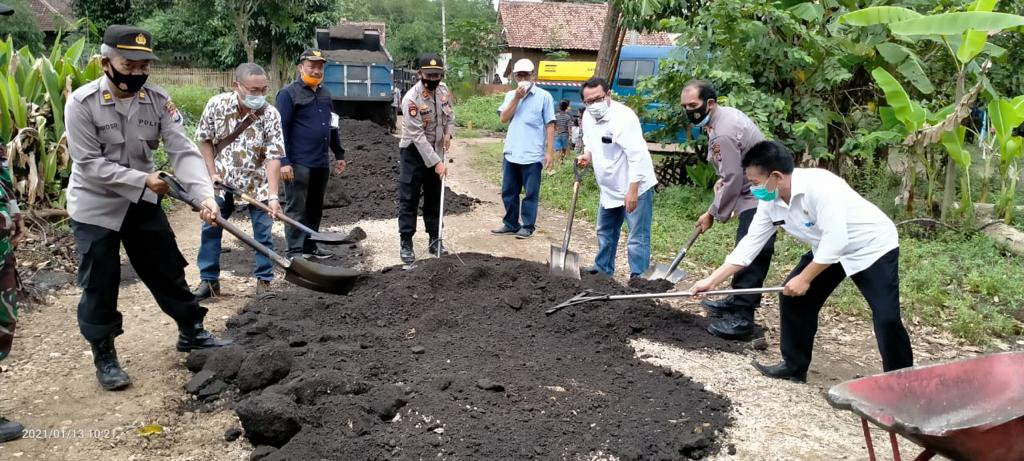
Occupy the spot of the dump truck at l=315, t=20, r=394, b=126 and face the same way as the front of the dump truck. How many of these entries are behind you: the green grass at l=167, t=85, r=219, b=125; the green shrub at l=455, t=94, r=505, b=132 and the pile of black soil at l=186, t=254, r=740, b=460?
1

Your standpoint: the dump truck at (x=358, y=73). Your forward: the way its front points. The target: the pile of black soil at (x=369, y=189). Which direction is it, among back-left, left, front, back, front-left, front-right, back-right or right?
back

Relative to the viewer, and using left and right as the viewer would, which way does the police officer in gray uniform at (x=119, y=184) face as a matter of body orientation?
facing the viewer and to the right of the viewer

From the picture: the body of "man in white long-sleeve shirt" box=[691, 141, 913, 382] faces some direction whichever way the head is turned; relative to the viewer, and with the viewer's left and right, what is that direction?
facing to the left of the viewer

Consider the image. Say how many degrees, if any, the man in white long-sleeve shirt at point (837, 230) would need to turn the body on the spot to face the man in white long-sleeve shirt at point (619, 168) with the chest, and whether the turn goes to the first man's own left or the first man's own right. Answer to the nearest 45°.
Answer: approximately 45° to the first man's own right

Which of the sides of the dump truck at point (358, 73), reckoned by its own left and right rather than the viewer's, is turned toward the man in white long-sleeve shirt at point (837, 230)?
back

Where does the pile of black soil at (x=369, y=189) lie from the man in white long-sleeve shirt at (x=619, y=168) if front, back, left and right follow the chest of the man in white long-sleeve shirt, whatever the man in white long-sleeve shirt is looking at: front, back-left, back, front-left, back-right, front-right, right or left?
right

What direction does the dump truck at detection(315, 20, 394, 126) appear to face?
away from the camera

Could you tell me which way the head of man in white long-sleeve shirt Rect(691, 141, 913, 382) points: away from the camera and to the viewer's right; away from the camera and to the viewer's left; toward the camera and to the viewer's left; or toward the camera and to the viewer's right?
toward the camera and to the viewer's left

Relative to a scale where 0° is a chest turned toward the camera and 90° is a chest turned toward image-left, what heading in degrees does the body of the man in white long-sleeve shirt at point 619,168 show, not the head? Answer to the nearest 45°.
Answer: approximately 45°
